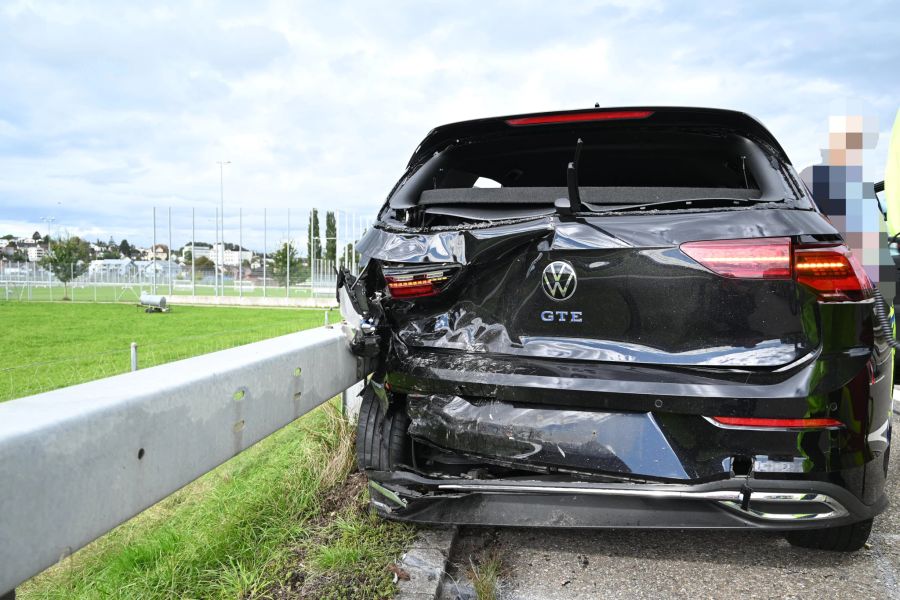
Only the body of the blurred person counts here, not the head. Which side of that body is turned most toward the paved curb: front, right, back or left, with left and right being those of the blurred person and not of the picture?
front

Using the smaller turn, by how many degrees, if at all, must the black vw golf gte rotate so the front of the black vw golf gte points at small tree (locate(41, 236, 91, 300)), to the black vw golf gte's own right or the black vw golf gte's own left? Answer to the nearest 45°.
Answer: approximately 45° to the black vw golf gte's own left

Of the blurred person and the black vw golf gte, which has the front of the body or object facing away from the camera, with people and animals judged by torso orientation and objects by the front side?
the black vw golf gte

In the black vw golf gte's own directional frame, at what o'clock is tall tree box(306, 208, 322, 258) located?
The tall tree is roughly at 11 o'clock from the black vw golf gte.

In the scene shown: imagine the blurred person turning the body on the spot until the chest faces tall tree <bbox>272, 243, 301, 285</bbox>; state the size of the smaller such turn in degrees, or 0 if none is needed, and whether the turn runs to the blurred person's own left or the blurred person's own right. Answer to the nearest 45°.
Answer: approximately 90° to the blurred person's own right

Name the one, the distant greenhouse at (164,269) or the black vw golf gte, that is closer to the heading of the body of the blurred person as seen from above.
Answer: the black vw golf gte

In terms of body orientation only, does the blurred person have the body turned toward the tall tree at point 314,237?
no

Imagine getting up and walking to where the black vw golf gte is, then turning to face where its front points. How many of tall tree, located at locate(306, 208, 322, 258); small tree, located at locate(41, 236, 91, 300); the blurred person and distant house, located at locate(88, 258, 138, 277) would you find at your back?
0

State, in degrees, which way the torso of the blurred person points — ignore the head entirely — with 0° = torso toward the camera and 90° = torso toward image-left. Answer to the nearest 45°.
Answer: approximately 45°

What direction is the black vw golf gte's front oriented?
away from the camera

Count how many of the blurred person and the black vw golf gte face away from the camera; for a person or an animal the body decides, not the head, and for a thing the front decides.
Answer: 1

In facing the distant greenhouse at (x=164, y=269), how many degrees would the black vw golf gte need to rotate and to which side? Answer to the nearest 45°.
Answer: approximately 45° to its left

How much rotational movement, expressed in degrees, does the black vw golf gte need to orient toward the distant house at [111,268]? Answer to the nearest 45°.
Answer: approximately 45° to its left
